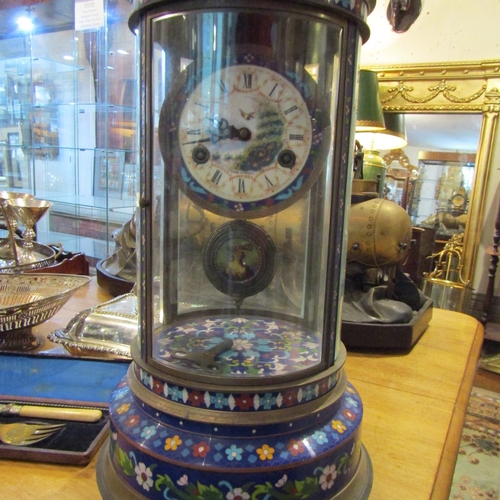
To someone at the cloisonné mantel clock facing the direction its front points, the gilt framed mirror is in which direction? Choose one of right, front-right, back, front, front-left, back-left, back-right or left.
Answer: back-left

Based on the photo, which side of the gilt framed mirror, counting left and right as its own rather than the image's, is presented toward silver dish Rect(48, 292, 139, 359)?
front

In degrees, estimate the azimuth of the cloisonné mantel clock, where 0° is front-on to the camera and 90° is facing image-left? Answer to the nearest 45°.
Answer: approximately 0°

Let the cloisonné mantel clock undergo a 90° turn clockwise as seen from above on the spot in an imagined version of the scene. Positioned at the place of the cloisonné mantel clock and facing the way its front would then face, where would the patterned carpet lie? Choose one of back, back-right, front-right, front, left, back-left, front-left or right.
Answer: back-right

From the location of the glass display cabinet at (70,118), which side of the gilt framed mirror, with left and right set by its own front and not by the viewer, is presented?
right

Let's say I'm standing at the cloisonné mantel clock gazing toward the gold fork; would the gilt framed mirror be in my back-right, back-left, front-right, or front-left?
back-right

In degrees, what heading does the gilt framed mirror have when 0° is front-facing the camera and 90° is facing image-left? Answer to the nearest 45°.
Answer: approximately 0°

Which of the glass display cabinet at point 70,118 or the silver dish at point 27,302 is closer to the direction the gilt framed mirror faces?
the silver dish

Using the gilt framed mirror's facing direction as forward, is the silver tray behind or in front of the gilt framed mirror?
in front

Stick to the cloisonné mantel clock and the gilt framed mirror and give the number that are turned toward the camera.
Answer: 2
